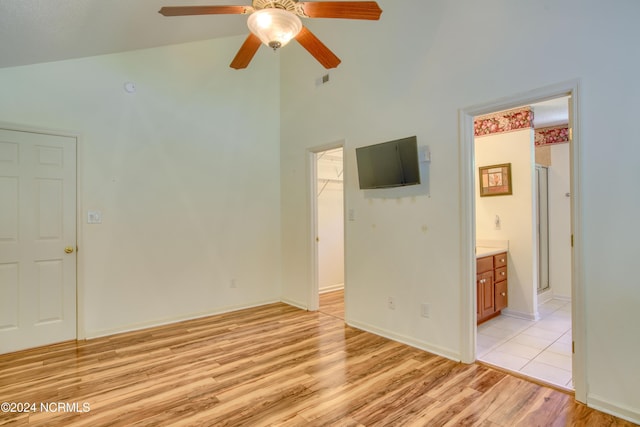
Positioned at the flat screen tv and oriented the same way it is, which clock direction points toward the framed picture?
The framed picture is roughly at 6 o'clock from the flat screen tv.

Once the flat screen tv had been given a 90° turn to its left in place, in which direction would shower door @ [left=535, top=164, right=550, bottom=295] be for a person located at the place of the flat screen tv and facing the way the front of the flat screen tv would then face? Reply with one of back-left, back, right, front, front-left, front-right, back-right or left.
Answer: left

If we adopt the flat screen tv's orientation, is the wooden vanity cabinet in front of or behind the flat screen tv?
behind

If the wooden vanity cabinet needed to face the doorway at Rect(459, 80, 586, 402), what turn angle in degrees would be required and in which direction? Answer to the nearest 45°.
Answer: approximately 45° to its right

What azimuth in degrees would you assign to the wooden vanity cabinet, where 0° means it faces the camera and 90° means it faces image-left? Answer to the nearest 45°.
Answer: approximately 315°

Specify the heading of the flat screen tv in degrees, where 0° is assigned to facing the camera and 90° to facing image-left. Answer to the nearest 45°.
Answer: approximately 45°

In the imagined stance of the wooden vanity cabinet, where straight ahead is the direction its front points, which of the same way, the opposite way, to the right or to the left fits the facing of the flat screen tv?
to the right

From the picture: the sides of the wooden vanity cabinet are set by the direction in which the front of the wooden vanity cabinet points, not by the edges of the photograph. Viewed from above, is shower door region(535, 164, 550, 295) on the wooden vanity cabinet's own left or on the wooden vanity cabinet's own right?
on the wooden vanity cabinet's own left
